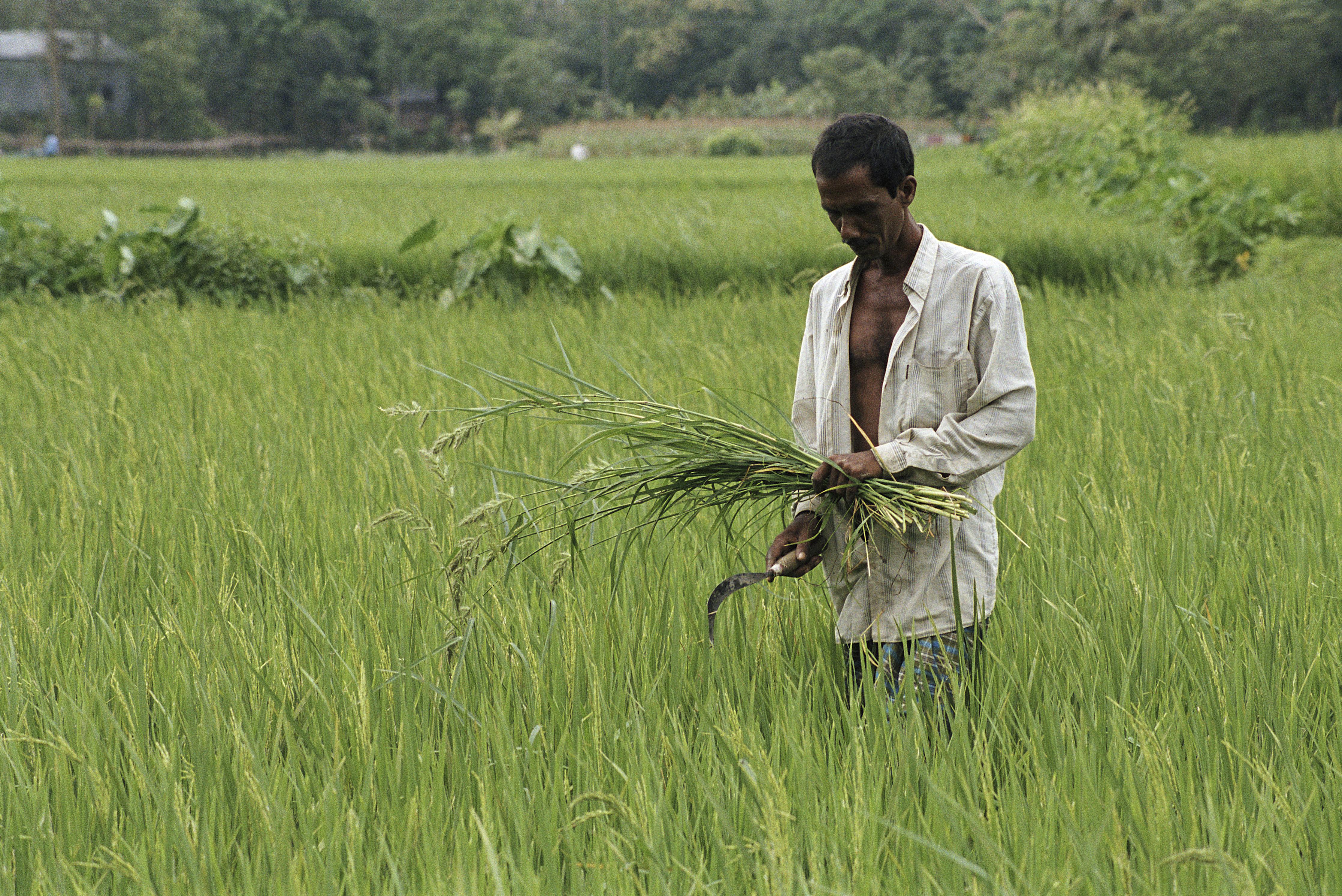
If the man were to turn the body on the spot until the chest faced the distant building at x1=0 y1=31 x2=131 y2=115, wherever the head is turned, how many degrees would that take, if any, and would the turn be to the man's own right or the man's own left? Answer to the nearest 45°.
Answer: approximately 90° to the man's own right

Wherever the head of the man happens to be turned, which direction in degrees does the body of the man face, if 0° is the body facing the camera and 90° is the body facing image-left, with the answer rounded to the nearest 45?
approximately 45°

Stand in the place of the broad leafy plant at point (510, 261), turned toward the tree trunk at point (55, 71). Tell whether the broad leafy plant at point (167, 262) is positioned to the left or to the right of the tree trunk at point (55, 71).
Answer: left

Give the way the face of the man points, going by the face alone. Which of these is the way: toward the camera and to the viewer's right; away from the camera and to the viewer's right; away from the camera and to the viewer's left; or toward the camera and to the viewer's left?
toward the camera and to the viewer's left

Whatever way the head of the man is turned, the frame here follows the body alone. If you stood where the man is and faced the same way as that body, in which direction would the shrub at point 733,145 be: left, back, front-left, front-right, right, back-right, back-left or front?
back-right

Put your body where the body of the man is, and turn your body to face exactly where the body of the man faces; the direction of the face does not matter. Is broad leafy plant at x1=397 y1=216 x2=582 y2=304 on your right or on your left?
on your right

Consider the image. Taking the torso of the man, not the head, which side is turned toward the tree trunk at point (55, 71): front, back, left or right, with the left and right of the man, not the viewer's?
right

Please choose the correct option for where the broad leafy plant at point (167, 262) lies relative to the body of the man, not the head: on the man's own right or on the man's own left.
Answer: on the man's own right
